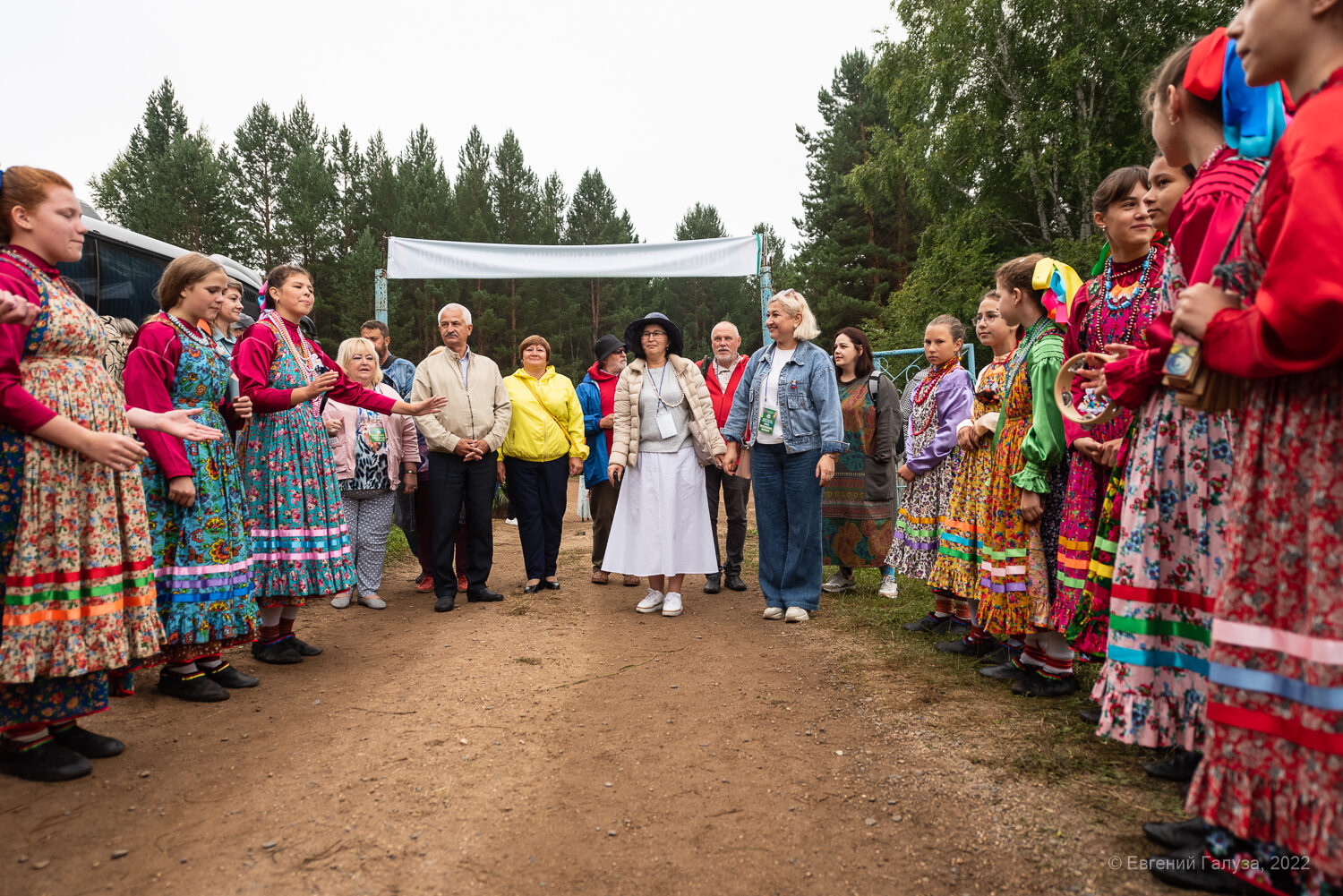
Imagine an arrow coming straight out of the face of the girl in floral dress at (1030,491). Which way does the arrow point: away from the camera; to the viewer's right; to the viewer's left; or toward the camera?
to the viewer's left

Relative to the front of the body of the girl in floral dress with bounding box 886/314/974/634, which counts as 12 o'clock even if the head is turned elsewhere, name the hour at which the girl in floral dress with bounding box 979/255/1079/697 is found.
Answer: the girl in floral dress with bounding box 979/255/1079/697 is roughly at 10 o'clock from the girl in floral dress with bounding box 886/314/974/634.

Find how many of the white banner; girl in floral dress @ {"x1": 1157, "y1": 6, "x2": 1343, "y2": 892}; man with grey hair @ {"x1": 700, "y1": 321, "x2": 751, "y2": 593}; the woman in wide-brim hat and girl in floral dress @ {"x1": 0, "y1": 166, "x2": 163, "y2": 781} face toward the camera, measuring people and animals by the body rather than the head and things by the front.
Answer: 2

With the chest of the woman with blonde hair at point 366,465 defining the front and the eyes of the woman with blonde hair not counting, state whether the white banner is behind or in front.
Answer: behind

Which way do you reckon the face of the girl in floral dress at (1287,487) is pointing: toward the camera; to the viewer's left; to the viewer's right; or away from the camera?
to the viewer's left

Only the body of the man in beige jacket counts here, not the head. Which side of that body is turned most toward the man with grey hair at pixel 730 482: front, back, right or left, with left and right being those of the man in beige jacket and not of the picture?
left

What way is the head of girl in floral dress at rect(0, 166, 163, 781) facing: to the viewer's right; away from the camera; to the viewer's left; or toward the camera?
to the viewer's right

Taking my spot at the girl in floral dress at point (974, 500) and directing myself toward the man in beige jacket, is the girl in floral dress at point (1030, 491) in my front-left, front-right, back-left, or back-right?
back-left

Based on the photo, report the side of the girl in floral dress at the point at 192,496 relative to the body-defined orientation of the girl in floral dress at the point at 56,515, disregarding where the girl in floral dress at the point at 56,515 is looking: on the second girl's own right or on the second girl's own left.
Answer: on the second girl's own left

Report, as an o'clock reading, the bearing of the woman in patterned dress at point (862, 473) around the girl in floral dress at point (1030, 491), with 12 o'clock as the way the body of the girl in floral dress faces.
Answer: The woman in patterned dress is roughly at 2 o'clock from the girl in floral dress.

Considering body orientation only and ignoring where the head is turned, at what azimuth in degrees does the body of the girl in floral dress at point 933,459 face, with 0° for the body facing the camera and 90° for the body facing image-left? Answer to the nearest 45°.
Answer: approximately 45°

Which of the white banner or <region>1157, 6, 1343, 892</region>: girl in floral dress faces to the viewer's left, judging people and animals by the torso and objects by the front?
the girl in floral dress

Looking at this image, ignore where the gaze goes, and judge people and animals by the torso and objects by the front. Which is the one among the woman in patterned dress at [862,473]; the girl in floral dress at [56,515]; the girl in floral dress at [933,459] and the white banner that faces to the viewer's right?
the girl in floral dress at [56,515]
